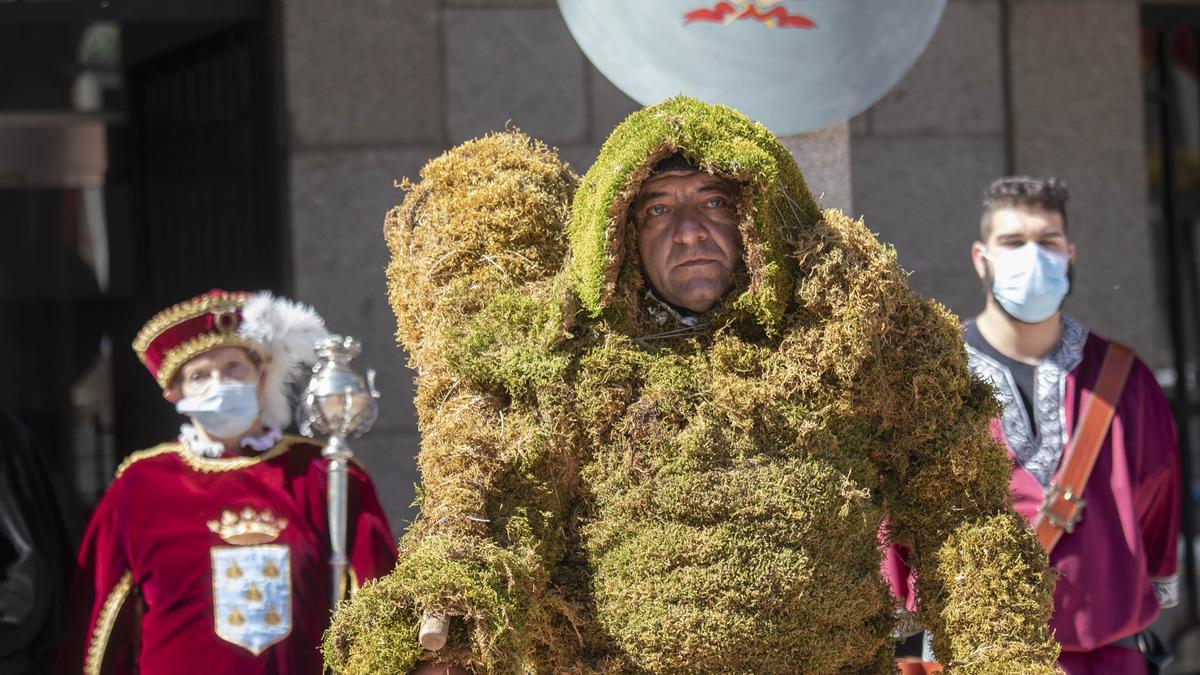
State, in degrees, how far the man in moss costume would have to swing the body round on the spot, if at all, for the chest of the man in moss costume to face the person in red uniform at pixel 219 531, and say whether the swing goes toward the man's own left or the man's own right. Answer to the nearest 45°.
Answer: approximately 135° to the man's own right

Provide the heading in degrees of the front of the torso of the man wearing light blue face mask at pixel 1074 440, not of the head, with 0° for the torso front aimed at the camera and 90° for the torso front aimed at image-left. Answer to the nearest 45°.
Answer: approximately 0°

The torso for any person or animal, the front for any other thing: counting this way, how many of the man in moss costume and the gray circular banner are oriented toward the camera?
2

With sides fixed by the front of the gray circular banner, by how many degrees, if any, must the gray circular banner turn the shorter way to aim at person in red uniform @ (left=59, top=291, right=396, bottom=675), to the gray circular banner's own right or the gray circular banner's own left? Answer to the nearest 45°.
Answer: approximately 90° to the gray circular banner's own right

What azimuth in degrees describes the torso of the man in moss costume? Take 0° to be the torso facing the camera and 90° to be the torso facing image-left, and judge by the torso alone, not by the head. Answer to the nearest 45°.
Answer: approximately 0°
